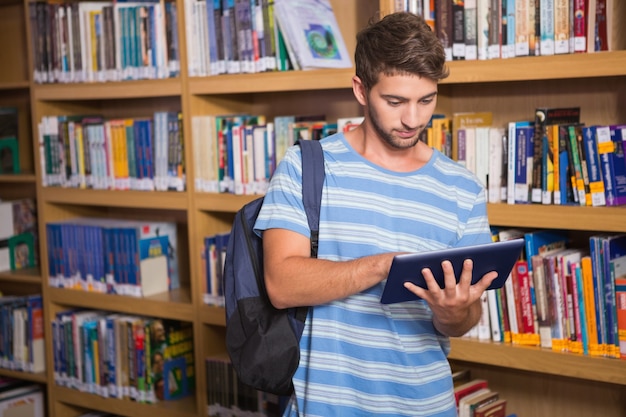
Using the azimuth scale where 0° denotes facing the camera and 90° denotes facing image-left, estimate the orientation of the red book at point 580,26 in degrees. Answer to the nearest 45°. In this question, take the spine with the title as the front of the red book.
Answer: approximately 0°

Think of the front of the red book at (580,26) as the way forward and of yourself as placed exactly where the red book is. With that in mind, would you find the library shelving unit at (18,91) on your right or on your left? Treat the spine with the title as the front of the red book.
on your right

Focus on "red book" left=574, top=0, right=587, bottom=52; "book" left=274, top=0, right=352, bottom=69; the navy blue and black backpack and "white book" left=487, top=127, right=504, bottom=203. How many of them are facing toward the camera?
3

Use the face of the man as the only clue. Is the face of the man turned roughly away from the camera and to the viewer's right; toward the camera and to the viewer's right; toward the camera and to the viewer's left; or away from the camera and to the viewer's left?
toward the camera and to the viewer's right

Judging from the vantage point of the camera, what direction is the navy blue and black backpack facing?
facing away from the viewer and to the left of the viewer
